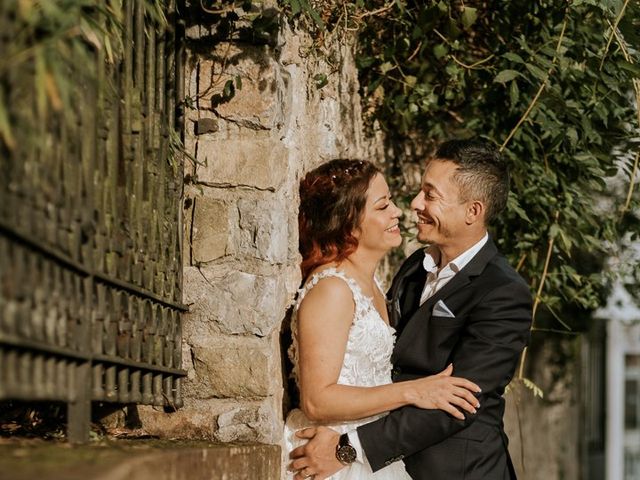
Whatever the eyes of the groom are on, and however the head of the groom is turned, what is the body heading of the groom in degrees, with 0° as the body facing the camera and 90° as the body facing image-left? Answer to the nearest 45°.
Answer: approximately 45°

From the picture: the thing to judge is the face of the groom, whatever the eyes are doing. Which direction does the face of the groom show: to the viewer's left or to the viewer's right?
to the viewer's left

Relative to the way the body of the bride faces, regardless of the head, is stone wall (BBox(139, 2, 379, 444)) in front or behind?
behind

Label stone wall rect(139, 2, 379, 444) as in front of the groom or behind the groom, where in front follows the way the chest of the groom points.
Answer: in front

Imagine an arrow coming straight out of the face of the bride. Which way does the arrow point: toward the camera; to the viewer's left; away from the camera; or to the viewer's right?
to the viewer's right

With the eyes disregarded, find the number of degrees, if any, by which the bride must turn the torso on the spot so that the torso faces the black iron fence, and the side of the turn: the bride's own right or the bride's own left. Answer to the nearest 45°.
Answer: approximately 135° to the bride's own right

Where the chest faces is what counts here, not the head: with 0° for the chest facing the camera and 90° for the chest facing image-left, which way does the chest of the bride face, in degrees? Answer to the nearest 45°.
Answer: approximately 270°

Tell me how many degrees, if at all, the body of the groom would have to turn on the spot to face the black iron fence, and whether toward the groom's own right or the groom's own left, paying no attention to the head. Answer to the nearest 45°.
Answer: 0° — they already face it
